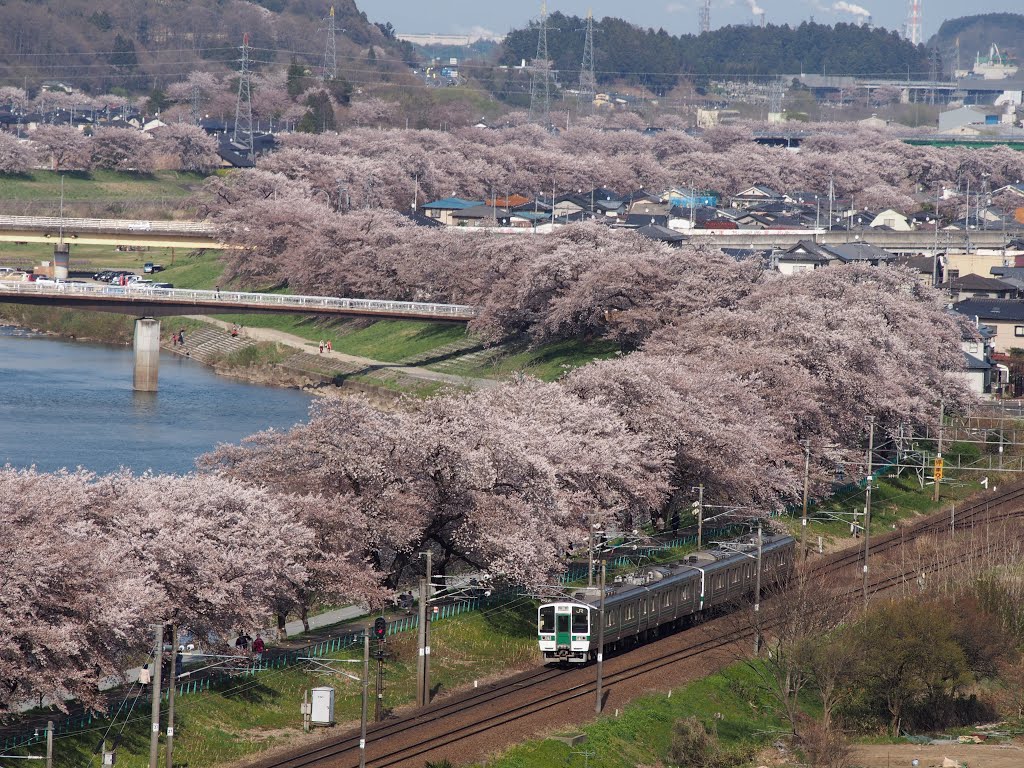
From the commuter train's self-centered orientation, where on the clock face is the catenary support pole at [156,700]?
The catenary support pole is roughly at 1 o'clock from the commuter train.

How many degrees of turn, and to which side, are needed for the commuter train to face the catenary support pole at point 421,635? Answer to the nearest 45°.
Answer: approximately 45° to its right

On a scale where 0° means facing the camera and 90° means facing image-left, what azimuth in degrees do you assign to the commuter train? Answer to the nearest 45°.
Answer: approximately 0°
